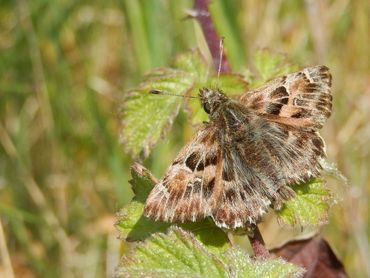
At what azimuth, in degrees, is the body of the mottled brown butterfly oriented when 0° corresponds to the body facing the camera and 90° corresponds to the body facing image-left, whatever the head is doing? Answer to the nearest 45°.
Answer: approximately 135°
